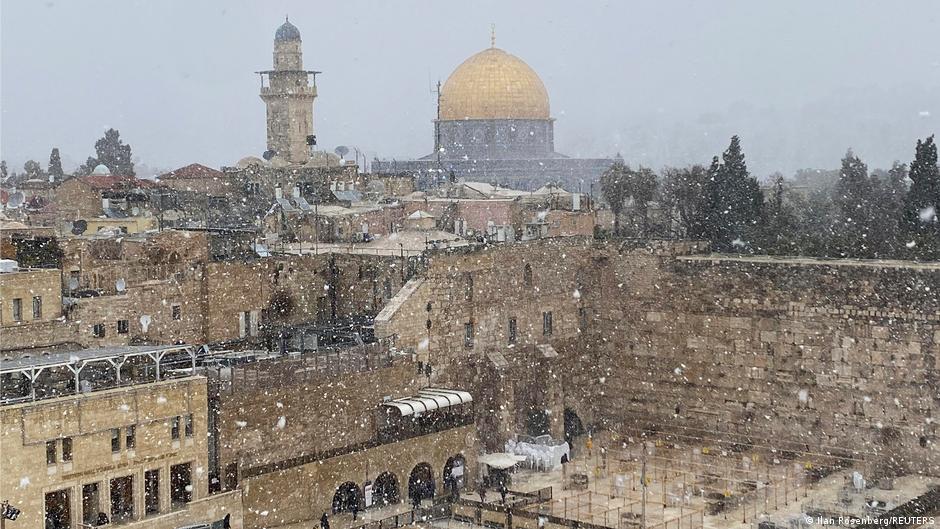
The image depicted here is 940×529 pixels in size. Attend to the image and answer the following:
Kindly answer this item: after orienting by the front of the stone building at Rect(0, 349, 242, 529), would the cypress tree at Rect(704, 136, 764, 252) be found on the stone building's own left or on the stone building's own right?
on the stone building's own left

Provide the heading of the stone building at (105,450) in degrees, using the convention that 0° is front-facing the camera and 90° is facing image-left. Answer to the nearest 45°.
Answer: approximately 315°

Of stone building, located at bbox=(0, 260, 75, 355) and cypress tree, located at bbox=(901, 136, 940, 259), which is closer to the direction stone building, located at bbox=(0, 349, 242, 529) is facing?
the cypress tree

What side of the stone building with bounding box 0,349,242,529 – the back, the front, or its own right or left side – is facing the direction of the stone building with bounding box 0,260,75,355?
back

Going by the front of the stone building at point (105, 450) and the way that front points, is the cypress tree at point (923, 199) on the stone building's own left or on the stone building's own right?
on the stone building's own left
